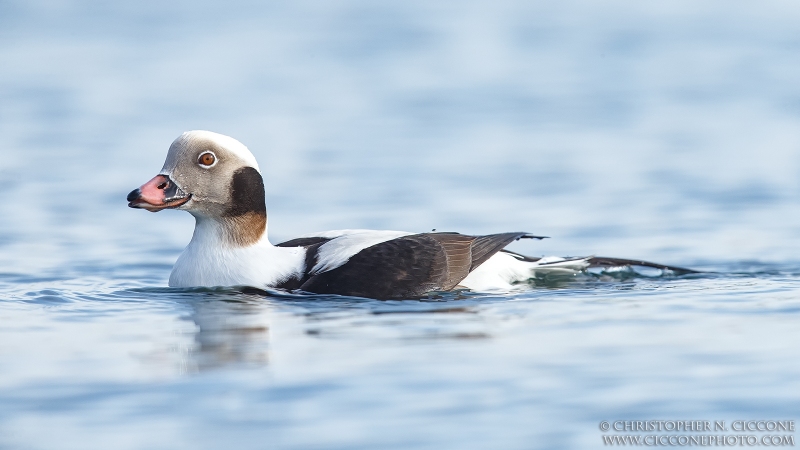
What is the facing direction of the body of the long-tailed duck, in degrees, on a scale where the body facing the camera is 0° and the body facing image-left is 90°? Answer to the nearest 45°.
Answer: approximately 90°
